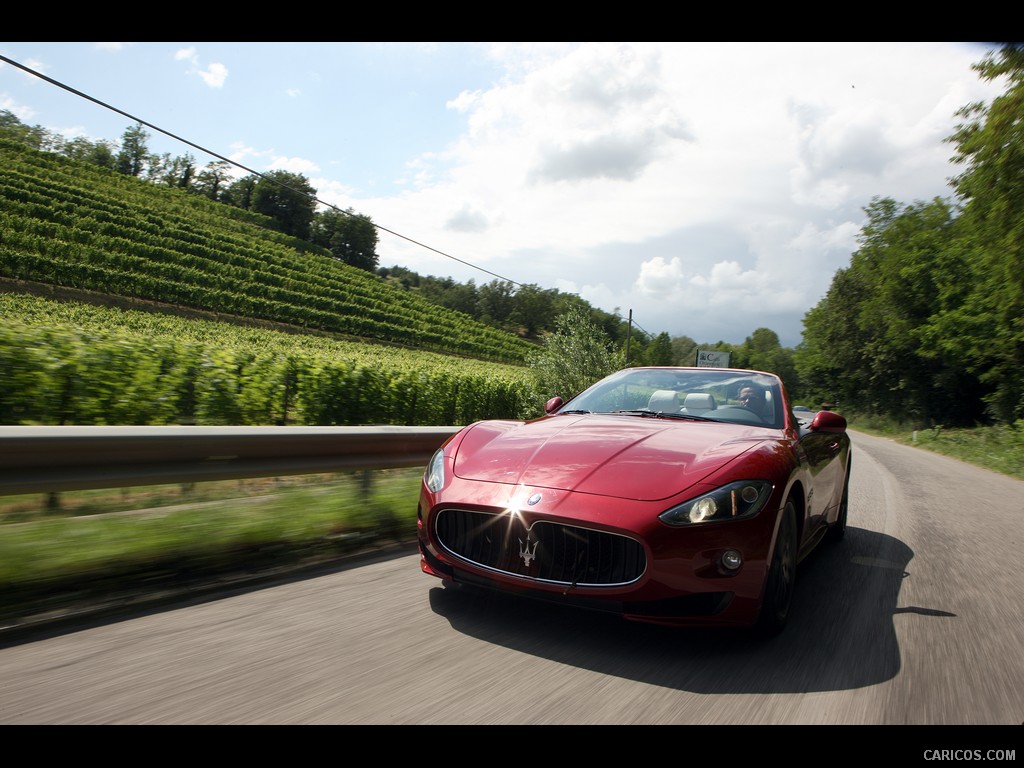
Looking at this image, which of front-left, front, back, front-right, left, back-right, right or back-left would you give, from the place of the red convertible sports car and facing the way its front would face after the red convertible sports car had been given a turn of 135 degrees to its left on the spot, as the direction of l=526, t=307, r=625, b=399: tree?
left

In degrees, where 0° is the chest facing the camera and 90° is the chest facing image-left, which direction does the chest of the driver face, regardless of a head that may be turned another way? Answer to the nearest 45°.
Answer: approximately 45°

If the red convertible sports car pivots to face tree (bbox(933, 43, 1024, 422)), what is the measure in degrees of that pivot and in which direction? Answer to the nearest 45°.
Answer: approximately 180°

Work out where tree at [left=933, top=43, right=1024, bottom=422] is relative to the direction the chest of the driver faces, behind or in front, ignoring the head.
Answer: behind

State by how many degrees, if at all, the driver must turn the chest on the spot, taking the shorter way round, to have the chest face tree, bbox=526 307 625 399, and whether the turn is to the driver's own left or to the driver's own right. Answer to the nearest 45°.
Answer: approximately 135° to the driver's own right
